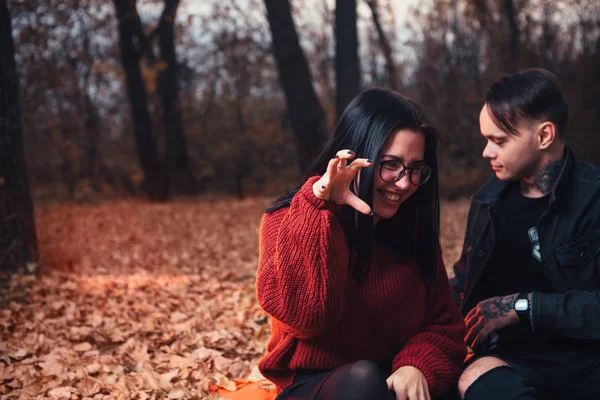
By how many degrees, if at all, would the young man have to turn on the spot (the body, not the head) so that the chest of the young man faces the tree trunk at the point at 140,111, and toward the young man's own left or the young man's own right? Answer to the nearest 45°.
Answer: approximately 90° to the young man's own right

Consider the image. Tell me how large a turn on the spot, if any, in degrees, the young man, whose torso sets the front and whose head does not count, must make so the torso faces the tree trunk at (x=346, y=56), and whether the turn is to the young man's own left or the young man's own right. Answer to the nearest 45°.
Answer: approximately 135° to the young man's own right

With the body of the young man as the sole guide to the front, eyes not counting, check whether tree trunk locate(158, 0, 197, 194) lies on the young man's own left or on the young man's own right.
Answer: on the young man's own right

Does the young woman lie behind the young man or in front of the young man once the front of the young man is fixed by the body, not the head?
in front

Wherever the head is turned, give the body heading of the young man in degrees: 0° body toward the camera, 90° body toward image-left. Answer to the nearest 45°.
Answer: approximately 45°

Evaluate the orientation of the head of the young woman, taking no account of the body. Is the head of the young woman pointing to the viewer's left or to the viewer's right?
to the viewer's right

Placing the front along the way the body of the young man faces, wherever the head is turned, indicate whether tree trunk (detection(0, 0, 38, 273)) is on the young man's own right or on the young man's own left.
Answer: on the young man's own right
